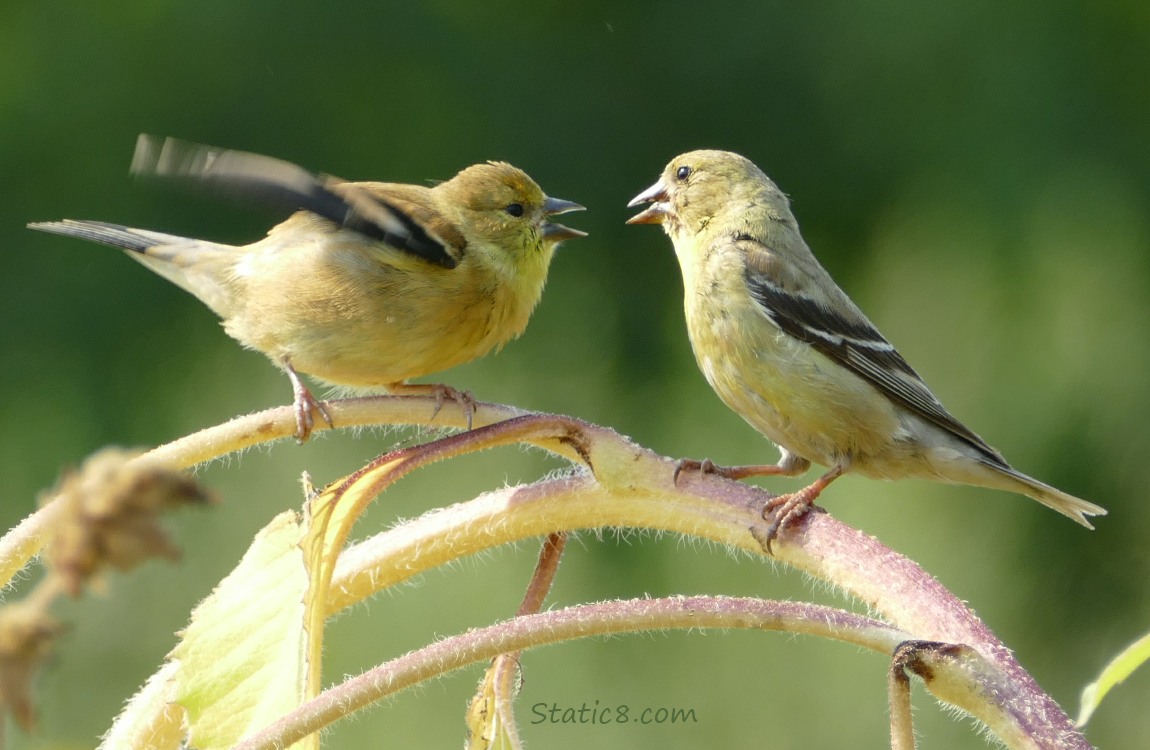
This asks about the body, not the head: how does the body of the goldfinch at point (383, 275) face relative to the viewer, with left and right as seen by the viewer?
facing to the right of the viewer

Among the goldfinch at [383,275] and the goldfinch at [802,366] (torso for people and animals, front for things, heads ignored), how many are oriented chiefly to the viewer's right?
1

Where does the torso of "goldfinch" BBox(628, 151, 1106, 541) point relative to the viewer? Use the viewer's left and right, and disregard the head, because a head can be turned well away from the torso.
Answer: facing to the left of the viewer

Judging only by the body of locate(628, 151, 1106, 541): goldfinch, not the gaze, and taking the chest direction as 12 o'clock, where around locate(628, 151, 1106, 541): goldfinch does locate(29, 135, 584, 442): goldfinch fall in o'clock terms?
locate(29, 135, 584, 442): goldfinch is roughly at 11 o'clock from locate(628, 151, 1106, 541): goldfinch.

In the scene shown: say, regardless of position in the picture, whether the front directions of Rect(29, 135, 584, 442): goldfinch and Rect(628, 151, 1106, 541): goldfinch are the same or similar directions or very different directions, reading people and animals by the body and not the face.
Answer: very different directions

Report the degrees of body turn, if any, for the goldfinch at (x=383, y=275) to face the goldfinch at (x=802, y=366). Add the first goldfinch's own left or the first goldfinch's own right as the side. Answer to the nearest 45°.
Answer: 0° — it already faces it
